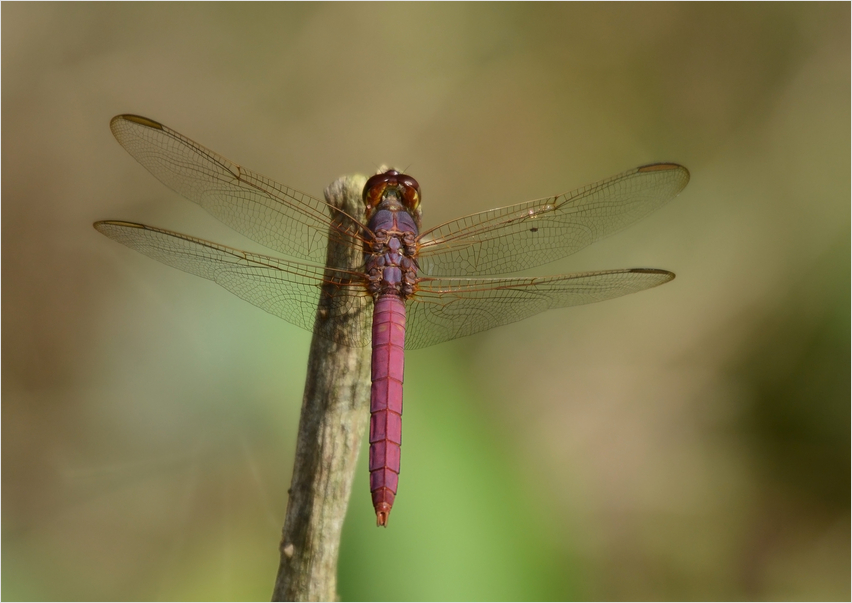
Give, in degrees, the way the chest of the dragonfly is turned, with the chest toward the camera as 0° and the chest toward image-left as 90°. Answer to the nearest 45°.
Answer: approximately 180°
